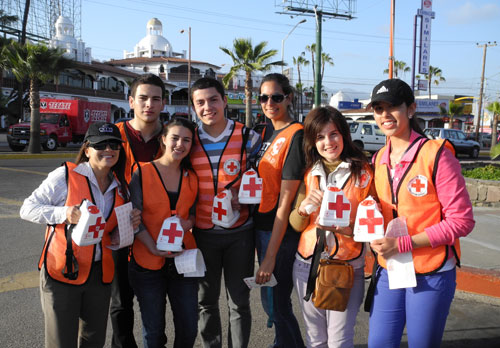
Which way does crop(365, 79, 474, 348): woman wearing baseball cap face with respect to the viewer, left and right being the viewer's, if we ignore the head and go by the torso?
facing the viewer and to the left of the viewer

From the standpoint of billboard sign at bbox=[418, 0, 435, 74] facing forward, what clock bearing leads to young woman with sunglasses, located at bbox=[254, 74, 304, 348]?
The young woman with sunglasses is roughly at 12 o'clock from the billboard sign.

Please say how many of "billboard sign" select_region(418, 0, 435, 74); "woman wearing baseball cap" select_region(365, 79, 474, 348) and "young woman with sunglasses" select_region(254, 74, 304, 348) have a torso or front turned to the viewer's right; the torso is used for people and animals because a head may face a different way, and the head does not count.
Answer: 0

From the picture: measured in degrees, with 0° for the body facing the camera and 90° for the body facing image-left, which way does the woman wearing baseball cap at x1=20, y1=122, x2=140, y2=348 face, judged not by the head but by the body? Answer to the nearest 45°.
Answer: approximately 315°

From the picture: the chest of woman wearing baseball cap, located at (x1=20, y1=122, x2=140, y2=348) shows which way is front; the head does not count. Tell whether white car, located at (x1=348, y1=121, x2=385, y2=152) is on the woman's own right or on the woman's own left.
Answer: on the woman's own left

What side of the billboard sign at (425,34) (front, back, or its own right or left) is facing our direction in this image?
front

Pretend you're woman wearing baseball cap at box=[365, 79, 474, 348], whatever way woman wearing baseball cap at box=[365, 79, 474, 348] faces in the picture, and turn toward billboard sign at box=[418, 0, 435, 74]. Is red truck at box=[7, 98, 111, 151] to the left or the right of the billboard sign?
left

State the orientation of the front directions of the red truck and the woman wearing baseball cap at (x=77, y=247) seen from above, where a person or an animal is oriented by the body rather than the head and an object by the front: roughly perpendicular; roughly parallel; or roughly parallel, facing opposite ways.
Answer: roughly perpendicular

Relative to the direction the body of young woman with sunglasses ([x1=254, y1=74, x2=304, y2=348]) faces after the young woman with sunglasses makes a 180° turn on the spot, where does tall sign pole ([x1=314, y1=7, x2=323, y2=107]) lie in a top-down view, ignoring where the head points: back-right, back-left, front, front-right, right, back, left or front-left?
front-left

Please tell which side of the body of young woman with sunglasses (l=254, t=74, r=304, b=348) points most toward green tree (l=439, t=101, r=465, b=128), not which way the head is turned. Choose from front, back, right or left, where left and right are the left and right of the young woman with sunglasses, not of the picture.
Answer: back

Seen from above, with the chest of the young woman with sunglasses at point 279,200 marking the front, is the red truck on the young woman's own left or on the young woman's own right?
on the young woman's own right
